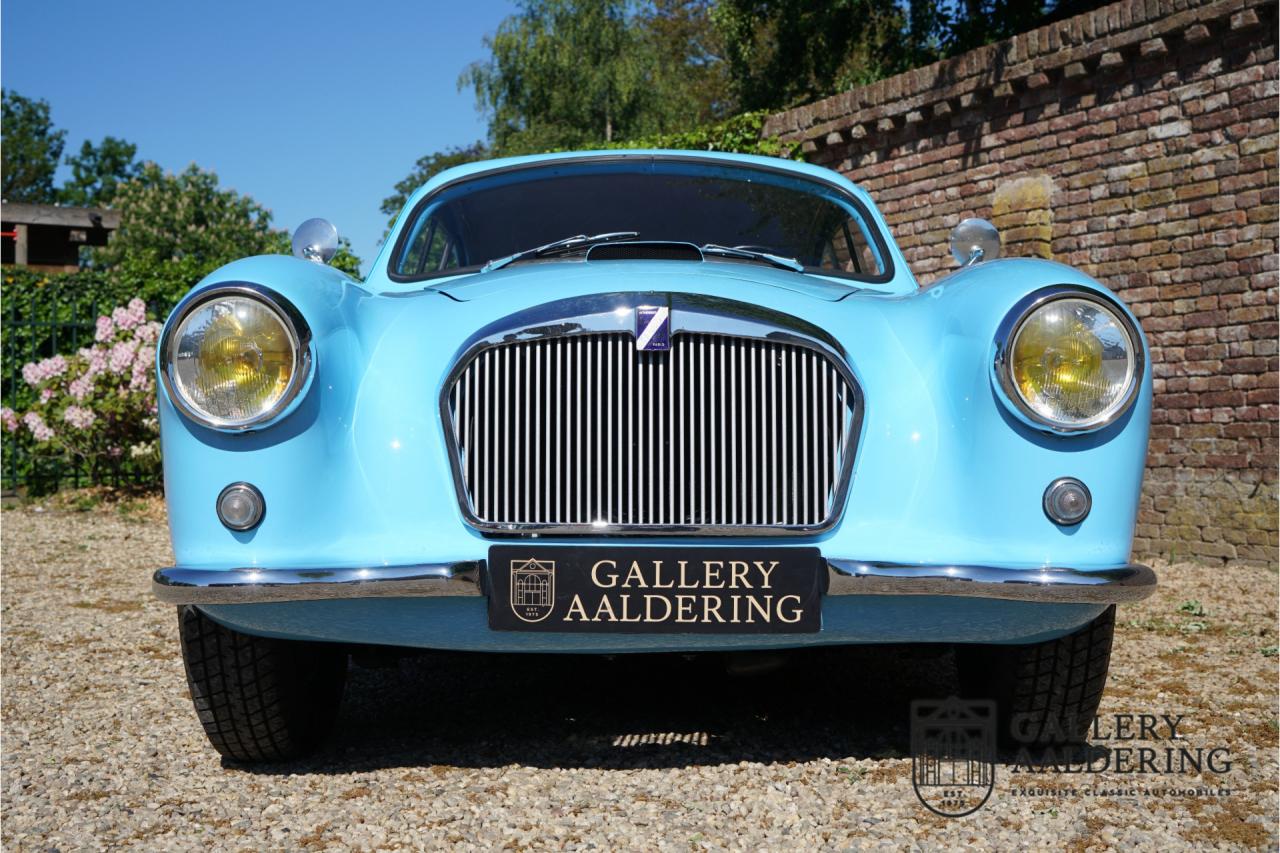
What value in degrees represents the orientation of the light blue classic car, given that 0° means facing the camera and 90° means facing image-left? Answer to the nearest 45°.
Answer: approximately 0°

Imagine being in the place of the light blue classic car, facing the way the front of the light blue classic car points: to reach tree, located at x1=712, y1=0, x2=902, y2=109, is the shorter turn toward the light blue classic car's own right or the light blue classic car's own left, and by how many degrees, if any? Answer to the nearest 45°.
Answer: approximately 180°

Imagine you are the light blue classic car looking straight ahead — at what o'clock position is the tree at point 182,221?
The tree is roughly at 5 o'clock from the light blue classic car.

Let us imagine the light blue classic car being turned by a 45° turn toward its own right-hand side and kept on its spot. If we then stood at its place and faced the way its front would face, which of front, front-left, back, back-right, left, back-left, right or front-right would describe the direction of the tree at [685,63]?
back-right

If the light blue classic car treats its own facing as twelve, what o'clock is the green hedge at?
The green hedge is roughly at 5 o'clock from the light blue classic car.

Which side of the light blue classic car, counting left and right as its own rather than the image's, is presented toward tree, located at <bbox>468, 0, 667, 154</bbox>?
back

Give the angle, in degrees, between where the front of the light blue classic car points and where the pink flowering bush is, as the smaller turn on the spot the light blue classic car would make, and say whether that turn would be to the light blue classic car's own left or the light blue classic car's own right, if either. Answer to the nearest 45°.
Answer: approximately 135° to the light blue classic car's own right
